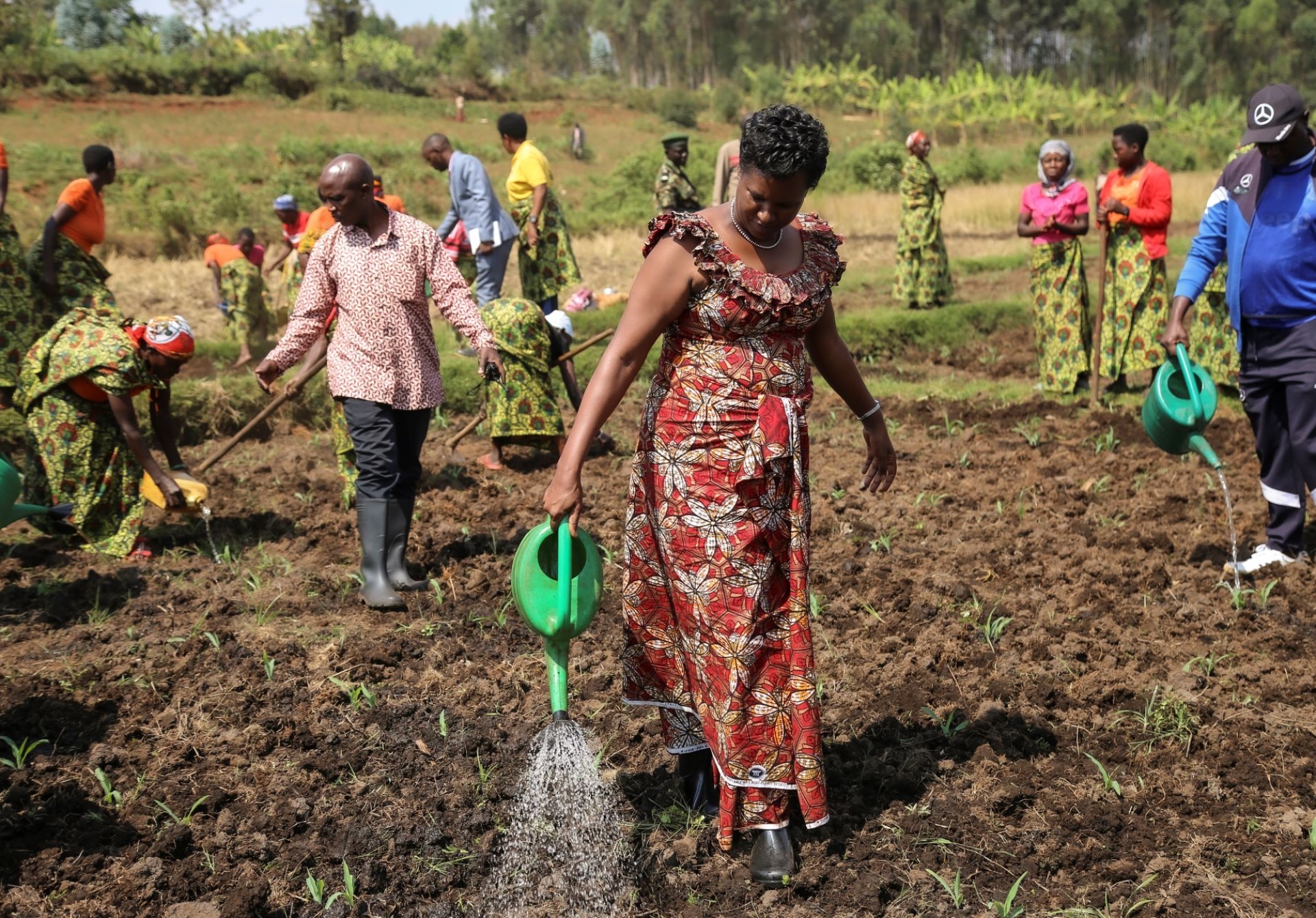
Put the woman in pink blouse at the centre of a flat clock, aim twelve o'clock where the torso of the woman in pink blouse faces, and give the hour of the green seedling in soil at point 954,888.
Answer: The green seedling in soil is roughly at 12 o'clock from the woman in pink blouse.

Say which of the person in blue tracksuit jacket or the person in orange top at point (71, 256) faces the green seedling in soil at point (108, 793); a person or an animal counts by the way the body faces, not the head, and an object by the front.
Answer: the person in blue tracksuit jacket

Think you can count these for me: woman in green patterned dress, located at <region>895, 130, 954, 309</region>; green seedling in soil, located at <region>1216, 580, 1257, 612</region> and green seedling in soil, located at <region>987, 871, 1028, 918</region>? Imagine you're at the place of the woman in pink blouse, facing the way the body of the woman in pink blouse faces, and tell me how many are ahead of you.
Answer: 2

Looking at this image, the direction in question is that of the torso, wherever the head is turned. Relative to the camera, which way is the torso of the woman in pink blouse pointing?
toward the camera

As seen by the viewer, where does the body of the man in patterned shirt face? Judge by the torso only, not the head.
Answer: toward the camera

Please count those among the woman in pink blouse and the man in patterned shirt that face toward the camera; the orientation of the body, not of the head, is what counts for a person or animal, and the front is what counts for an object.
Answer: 2

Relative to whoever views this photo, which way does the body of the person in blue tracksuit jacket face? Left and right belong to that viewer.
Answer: facing the viewer and to the left of the viewer

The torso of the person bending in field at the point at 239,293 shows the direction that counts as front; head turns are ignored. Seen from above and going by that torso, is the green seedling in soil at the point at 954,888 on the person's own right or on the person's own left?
on the person's own left

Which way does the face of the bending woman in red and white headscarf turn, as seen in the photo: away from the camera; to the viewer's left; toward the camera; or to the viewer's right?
to the viewer's right

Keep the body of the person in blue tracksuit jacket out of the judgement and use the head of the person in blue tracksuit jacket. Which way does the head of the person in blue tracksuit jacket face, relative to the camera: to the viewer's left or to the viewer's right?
to the viewer's left
